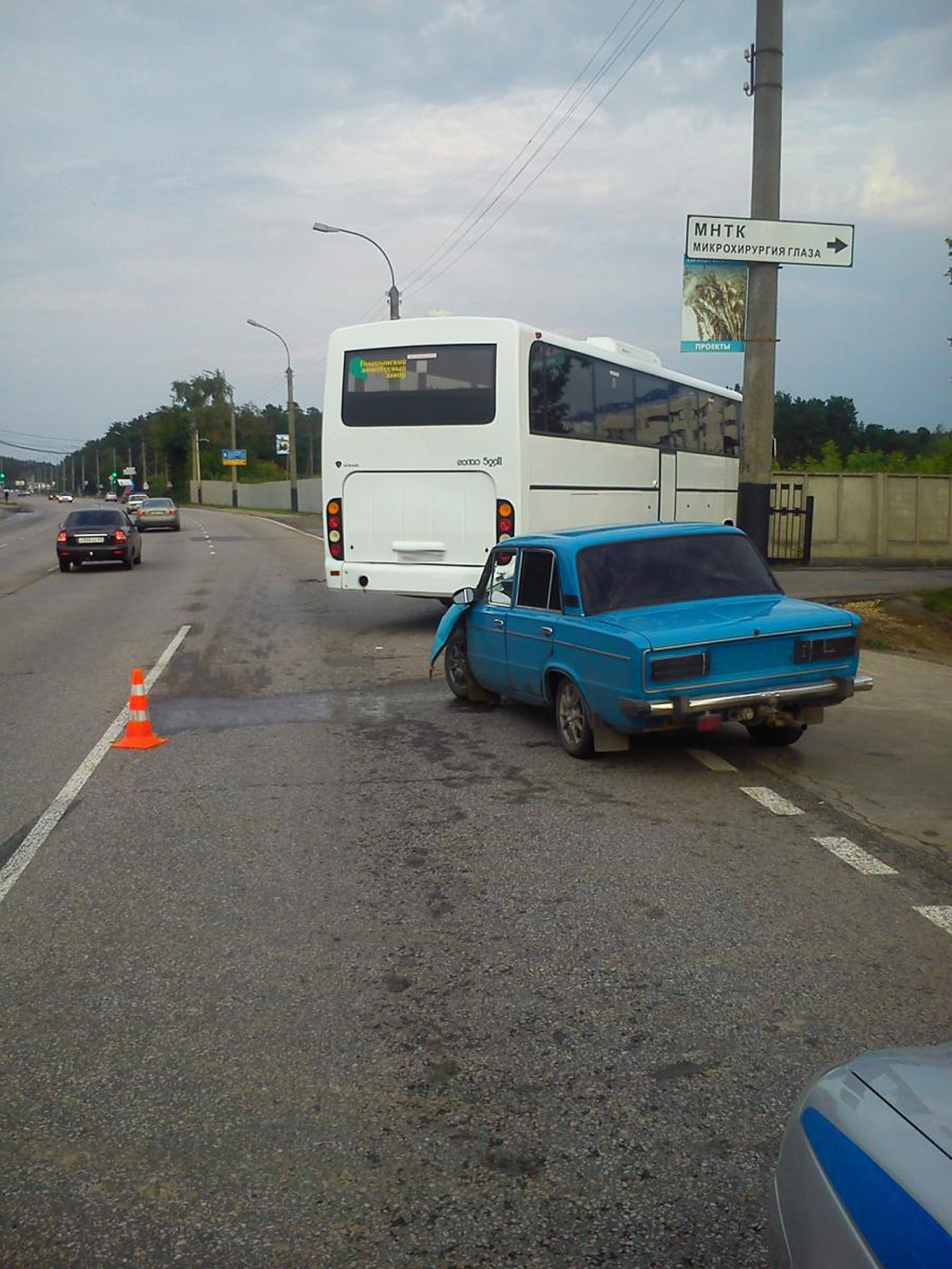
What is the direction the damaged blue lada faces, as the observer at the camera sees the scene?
facing away from the viewer and to the left of the viewer

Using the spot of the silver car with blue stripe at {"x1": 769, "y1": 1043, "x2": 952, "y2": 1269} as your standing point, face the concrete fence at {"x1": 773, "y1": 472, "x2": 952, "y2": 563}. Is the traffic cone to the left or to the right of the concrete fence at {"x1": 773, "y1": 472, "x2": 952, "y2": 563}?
left

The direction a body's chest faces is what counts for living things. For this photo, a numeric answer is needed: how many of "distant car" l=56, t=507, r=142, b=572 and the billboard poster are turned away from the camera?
1

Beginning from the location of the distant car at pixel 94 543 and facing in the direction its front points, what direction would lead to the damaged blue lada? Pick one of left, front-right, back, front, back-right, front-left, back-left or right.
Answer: back

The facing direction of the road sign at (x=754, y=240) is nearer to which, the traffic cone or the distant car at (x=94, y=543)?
the traffic cone

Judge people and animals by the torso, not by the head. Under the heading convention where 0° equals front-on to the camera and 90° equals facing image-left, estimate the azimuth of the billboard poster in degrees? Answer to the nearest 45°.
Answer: approximately 0°

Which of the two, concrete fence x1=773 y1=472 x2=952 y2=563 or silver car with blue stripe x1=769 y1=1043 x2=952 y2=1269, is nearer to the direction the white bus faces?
the concrete fence

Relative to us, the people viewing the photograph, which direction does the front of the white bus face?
facing away from the viewer and to the right of the viewer
